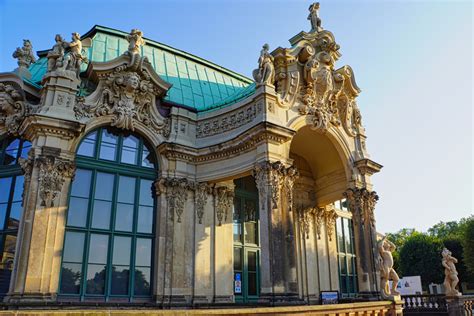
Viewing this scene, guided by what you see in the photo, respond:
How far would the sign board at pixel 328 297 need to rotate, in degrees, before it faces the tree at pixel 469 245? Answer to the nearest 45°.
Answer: approximately 135° to its left

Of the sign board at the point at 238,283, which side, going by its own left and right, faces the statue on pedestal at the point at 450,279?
left

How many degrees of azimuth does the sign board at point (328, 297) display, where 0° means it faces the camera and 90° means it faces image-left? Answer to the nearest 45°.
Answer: approximately 0°

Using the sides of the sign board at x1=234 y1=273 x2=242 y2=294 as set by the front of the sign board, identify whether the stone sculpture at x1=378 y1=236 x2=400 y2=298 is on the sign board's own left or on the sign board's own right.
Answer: on the sign board's own left

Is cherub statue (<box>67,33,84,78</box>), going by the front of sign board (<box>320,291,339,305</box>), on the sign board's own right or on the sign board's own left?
on the sign board's own right

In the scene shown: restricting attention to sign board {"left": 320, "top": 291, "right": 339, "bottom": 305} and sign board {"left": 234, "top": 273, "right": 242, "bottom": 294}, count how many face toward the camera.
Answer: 2
